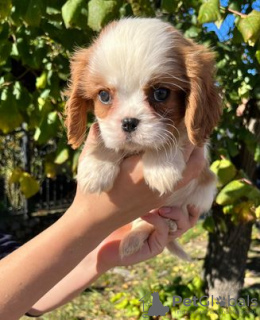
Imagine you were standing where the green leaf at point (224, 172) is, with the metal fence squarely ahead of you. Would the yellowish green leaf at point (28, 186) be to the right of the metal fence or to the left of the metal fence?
left

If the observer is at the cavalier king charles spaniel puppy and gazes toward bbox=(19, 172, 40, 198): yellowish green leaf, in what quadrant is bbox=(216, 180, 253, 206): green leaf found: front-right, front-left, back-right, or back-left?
front-right

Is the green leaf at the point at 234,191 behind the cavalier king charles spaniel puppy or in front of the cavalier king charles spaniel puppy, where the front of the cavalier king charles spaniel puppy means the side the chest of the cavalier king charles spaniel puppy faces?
behind

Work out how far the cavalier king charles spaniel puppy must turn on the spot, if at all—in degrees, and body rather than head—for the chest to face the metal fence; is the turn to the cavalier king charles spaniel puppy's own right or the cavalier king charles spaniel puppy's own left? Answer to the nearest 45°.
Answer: approximately 180°

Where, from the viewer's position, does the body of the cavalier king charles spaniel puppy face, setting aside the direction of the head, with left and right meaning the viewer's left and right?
facing the viewer

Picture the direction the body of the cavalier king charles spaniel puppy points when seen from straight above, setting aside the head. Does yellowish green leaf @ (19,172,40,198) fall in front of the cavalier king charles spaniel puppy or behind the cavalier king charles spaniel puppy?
behind

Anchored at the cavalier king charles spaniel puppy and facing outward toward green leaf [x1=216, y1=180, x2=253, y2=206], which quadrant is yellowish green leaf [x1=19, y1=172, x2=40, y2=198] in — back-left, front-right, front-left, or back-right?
front-left

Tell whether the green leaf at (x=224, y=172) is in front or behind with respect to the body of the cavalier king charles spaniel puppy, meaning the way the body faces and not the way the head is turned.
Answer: behind
